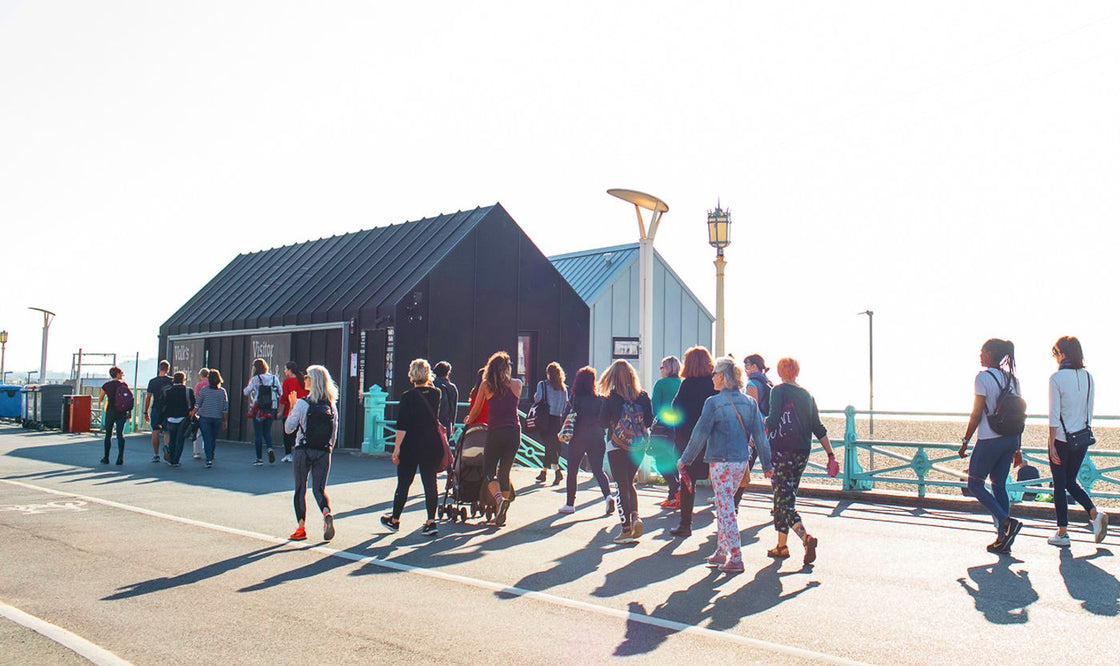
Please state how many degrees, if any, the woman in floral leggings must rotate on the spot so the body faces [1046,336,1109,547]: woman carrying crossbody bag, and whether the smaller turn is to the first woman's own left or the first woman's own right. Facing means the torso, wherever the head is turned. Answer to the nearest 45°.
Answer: approximately 90° to the first woman's own right

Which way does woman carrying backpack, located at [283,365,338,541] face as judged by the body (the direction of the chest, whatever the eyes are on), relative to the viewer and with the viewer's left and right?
facing away from the viewer and to the left of the viewer

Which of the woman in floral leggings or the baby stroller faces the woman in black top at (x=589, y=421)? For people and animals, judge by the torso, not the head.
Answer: the woman in floral leggings

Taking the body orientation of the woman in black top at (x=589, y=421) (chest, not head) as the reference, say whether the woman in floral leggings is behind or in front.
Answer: behind

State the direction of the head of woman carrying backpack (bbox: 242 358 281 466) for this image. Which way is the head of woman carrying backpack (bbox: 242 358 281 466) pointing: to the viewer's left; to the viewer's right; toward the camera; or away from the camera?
away from the camera

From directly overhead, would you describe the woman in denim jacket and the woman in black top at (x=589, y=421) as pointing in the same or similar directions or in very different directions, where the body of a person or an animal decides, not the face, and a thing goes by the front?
same or similar directions

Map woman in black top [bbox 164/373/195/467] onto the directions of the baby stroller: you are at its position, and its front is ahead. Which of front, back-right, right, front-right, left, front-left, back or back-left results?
front

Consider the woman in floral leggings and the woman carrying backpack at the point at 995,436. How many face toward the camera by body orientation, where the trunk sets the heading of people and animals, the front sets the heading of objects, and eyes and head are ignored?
0

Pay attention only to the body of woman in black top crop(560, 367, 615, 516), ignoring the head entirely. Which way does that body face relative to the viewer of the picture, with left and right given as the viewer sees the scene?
facing away from the viewer and to the left of the viewer

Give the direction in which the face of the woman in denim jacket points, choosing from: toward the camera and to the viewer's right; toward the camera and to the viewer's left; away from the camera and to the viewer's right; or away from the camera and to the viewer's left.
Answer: away from the camera and to the viewer's left

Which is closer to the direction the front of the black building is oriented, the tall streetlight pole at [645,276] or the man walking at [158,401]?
the man walking

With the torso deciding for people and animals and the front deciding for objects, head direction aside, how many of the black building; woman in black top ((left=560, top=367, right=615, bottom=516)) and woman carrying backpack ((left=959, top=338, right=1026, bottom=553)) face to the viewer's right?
0

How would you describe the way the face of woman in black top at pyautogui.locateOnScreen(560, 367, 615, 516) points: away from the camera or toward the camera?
away from the camera

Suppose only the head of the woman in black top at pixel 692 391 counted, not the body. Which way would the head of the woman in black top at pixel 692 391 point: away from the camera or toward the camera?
away from the camera

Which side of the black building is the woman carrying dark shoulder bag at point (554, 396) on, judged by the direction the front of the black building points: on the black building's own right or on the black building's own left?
on the black building's own left

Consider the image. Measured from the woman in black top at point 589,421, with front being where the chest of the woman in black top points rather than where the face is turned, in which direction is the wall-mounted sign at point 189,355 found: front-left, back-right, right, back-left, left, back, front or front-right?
front

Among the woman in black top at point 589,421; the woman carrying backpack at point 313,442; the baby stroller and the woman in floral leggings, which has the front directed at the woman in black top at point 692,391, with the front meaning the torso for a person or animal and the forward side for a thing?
the woman in floral leggings

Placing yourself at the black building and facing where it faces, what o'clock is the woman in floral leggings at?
The woman in floral leggings is roughly at 10 o'clock from the black building.
